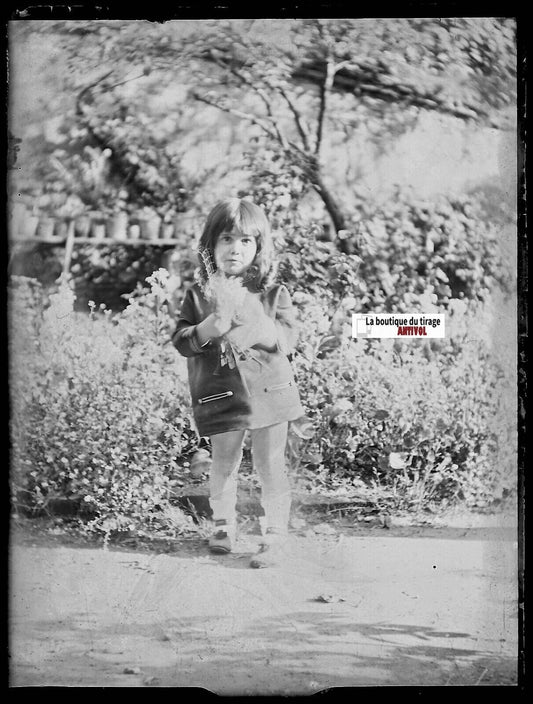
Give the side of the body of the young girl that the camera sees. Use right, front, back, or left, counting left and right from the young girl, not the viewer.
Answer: front
